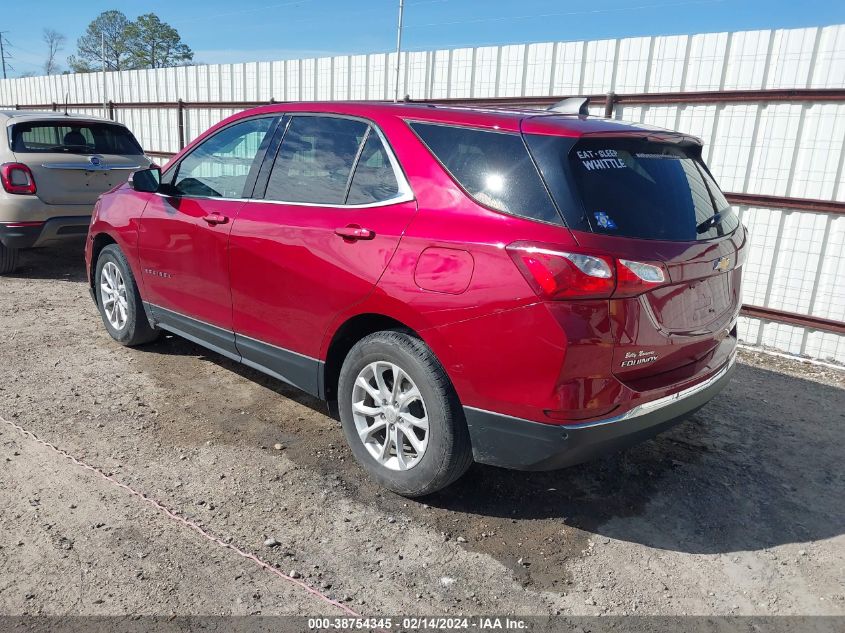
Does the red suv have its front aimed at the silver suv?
yes

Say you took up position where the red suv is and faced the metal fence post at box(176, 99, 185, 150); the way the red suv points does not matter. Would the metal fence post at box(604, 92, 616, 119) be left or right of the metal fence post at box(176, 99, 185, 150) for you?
right

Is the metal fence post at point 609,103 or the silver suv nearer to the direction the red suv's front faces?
the silver suv

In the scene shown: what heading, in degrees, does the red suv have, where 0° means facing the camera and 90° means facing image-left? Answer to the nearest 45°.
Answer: approximately 135°

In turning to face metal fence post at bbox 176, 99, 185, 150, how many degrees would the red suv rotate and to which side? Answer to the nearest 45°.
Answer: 0° — it already faces it

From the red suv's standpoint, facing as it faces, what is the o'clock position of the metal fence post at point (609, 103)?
The metal fence post is roughly at 2 o'clock from the red suv.

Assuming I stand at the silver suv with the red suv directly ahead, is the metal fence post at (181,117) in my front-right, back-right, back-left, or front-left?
back-left

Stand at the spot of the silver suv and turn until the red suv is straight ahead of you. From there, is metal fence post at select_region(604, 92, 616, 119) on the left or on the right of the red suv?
left
